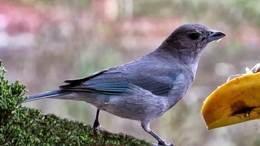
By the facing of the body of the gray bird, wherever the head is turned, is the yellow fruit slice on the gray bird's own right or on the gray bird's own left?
on the gray bird's own right

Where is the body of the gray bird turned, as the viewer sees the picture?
to the viewer's right
